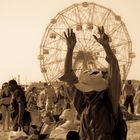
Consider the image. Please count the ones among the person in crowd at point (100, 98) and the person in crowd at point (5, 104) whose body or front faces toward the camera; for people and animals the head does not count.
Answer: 1

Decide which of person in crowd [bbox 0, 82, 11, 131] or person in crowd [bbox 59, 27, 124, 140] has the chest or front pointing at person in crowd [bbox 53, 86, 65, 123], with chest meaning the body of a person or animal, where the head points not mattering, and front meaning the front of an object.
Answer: person in crowd [bbox 59, 27, 124, 140]

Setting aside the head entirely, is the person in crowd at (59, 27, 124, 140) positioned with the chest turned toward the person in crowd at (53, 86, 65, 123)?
yes

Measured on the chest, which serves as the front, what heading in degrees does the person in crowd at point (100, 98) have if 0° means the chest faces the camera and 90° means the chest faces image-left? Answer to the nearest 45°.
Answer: approximately 180°

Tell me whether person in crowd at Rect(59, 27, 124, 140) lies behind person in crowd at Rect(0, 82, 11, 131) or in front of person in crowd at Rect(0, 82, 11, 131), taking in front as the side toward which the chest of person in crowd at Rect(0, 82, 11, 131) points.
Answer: in front

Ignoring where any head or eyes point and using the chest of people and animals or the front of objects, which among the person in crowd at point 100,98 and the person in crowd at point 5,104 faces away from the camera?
the person in crowd at point 100,98
